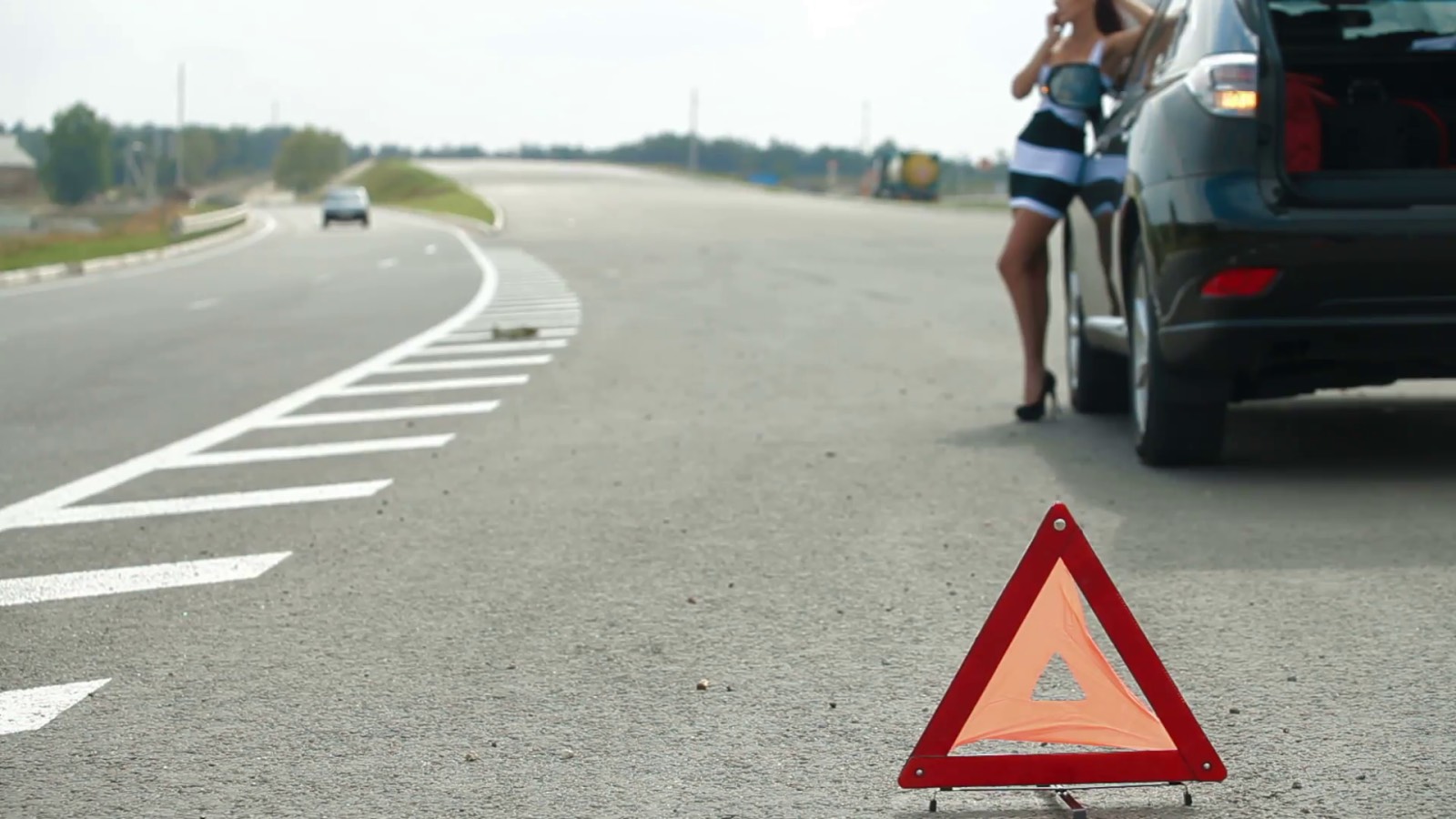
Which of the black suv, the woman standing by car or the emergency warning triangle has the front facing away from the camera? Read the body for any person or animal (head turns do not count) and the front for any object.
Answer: the black suv

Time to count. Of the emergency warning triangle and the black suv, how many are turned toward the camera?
1

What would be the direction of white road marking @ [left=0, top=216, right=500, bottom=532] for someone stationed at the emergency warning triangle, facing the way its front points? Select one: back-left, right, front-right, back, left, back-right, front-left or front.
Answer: back-right

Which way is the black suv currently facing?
away from the camera

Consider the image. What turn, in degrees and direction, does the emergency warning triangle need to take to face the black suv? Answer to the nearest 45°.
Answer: approximately 180°

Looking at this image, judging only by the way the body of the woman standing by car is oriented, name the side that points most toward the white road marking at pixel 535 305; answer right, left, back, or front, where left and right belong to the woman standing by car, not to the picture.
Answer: right

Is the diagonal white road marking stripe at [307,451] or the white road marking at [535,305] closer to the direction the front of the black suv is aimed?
the white road marking

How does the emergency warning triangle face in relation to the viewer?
toward the camera

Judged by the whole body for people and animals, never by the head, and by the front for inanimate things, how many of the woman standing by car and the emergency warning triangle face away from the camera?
0

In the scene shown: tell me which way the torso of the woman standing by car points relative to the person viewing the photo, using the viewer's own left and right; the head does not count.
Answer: facing the viewer and to the left of the viewer

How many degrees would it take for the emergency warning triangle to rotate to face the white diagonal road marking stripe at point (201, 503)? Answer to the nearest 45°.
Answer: approximately 135° to its right

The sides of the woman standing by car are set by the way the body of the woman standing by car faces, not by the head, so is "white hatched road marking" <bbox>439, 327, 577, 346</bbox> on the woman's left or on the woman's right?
on the woman's right

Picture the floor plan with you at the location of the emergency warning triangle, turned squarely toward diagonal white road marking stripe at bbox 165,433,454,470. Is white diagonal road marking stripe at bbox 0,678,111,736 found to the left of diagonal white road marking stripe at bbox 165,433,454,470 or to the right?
left

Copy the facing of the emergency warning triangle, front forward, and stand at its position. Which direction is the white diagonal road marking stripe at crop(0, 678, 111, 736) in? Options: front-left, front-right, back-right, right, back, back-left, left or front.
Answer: right

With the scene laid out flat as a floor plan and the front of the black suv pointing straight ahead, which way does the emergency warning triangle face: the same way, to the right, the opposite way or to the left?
the opposite way
